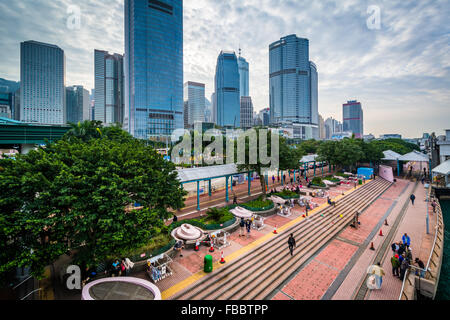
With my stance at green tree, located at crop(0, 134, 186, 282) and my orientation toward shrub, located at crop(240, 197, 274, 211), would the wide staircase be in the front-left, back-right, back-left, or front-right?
front-right

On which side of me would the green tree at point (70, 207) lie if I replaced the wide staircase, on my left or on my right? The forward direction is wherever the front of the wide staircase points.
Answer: on my right
